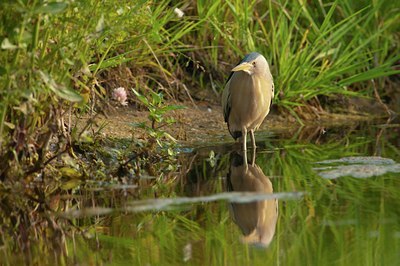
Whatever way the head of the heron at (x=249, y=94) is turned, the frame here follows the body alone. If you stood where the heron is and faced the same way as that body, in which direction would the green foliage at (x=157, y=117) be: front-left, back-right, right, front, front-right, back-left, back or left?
front-right

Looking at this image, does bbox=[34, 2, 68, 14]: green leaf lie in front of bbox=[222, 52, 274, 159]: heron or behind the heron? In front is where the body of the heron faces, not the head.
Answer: behind

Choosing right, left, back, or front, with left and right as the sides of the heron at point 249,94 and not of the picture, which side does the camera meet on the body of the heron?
front

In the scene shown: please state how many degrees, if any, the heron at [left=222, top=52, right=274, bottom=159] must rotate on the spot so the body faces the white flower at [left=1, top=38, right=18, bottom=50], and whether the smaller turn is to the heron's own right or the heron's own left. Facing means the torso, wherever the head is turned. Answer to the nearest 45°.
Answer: approximately 45° to the heron's own right
